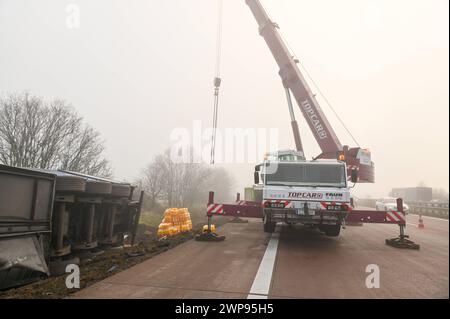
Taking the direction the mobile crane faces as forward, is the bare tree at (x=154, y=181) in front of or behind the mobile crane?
behind

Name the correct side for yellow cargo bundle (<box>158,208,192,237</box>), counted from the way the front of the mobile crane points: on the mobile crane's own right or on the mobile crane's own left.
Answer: on the mobile crane's own right

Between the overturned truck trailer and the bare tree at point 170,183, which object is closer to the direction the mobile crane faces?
the overturned truck trailer

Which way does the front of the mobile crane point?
toward the camera

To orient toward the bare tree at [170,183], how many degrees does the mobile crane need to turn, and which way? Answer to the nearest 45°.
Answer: approximately 135° to its right

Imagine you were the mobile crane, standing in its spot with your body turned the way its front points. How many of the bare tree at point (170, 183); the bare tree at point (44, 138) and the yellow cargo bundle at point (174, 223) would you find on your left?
0

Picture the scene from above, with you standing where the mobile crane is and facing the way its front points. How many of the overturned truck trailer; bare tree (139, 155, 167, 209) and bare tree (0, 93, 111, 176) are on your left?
0

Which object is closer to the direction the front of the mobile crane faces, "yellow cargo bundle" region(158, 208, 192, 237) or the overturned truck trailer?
the overturned truck trailer

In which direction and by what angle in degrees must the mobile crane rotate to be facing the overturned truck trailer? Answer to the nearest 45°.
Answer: approximately 45° to its right

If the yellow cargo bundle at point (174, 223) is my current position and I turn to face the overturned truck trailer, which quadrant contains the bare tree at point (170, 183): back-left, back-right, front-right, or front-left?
back-right

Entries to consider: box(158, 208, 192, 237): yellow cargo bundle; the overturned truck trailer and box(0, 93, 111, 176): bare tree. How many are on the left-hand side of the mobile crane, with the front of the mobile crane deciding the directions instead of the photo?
0

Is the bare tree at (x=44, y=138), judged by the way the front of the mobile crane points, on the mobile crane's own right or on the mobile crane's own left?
on the mobile crane's own right
